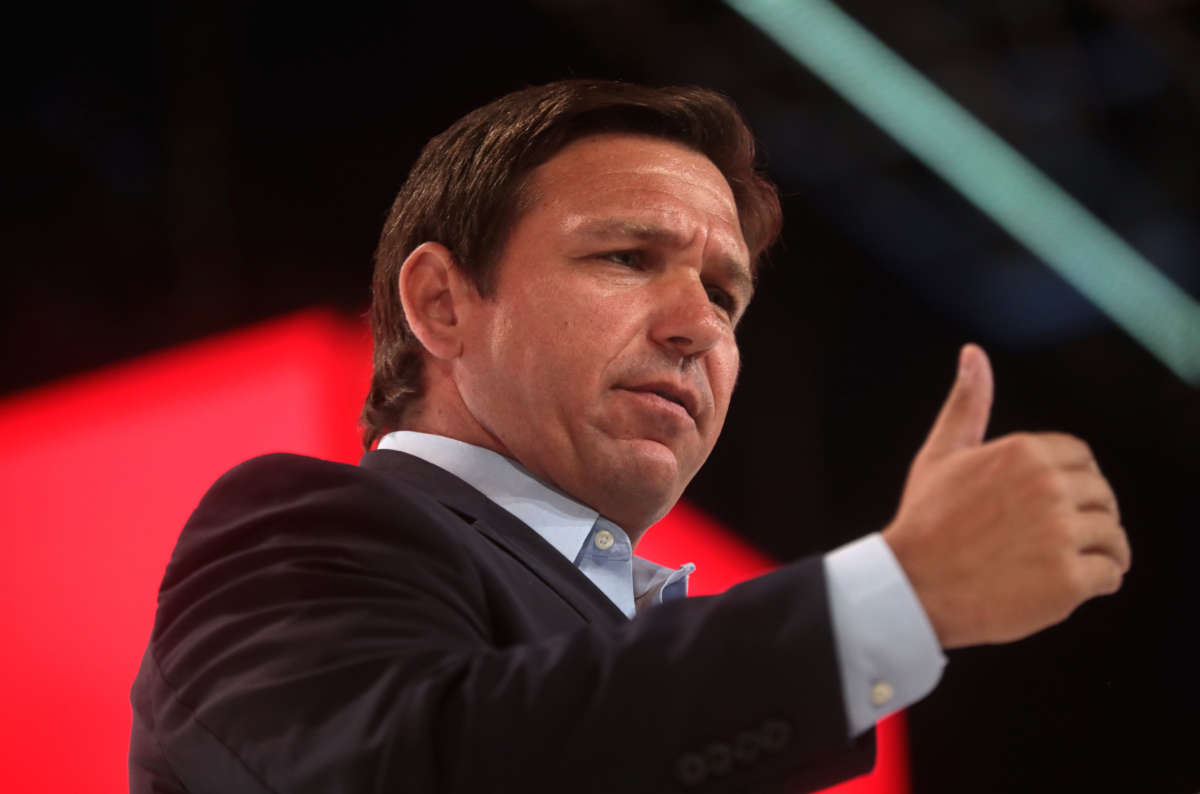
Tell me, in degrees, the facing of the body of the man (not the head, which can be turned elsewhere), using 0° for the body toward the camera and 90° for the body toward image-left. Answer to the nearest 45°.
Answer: approximately 315°
